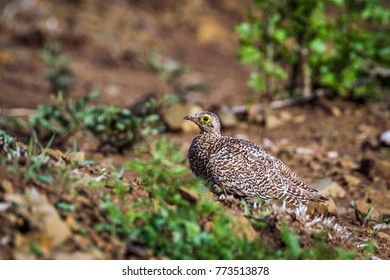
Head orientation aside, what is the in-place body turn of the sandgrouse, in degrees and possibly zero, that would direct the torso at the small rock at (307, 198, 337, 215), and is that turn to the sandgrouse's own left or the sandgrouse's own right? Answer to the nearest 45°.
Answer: approximately 180°

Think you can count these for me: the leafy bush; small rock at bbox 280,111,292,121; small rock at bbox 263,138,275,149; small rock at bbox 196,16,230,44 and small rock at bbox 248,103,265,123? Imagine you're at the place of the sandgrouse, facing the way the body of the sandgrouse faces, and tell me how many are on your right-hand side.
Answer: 5

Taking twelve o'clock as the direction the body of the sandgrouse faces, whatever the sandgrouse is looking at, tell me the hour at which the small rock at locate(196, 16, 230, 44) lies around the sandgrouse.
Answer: The small rock is roughly at 3 o'clock from the sandgrouse.

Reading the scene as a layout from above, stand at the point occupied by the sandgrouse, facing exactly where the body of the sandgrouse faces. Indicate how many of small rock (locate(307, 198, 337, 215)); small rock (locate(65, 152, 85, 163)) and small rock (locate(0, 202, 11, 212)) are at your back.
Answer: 1

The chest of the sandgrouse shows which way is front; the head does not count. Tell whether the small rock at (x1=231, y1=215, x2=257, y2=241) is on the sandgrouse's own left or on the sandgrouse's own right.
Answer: on the sandgrouse's own left

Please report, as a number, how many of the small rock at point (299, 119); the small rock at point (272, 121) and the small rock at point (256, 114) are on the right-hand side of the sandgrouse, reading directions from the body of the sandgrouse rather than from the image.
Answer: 3

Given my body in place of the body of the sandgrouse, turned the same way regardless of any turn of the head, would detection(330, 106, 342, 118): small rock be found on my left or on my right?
on my right

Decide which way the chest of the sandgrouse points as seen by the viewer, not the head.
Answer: to the viewer's left

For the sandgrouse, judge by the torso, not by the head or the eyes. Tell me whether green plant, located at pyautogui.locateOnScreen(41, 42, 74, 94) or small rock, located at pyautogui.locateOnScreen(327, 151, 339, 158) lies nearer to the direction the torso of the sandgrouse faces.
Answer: the green plant

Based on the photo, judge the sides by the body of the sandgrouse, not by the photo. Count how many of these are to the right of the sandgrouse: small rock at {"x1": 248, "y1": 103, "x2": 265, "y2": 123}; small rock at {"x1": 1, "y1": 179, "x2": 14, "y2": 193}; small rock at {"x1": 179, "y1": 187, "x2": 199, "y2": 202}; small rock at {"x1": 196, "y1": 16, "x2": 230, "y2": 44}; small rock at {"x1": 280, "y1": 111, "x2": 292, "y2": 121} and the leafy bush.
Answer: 4

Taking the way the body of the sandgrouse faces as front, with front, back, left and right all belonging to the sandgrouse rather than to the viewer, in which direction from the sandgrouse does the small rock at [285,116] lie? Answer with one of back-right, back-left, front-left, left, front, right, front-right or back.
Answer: right

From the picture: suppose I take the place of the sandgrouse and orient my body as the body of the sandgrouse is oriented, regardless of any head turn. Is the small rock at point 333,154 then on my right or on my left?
on my right

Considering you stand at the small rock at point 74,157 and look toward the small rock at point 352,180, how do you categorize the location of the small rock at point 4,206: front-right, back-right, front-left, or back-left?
back-right

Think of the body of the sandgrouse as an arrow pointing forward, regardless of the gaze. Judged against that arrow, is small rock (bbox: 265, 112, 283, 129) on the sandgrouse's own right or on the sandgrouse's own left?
on the sandgrouse's own right

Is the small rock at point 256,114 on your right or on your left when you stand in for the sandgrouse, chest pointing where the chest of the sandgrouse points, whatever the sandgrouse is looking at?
on your right

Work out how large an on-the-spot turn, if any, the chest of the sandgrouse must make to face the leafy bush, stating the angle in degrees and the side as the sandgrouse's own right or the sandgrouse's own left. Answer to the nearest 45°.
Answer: approximately 90° to the sandgrouse's own right
